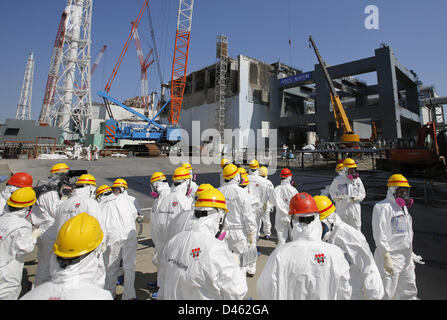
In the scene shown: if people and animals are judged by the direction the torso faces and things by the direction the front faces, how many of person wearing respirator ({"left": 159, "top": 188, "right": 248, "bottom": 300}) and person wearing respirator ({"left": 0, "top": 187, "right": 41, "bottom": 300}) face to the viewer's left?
0

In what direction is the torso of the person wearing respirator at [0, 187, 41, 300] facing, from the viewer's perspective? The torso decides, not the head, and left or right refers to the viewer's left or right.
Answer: facing away from the viewer and to the right of the viewer

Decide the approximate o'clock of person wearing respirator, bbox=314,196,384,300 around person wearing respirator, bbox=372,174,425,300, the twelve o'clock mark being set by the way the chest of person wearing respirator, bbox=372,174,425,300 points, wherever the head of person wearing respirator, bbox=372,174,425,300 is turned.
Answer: person wearing respirator, bbox=314,196,384,300 is roughly at 2 o'clock from person wearing respirator, bbox=372,174,425,300.

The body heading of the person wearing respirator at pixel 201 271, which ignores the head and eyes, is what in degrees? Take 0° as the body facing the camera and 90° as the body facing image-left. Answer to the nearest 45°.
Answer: approximately 225°

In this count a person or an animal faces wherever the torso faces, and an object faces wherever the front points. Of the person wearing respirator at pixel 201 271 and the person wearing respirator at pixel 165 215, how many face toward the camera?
0

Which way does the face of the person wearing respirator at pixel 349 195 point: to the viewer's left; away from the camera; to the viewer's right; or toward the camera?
toward the camera

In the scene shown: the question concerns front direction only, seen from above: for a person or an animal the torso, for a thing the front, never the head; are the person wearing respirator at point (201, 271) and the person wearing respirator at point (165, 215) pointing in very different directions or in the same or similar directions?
same or similar directions

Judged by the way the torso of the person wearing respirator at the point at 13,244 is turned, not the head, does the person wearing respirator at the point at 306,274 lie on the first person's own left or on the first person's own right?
on the first person's own right

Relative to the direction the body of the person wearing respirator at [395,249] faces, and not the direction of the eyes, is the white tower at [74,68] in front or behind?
behind

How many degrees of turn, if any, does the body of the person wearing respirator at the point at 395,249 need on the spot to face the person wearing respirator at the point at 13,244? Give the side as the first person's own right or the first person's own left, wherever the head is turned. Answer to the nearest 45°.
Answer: approximately 90° to the first person's own right

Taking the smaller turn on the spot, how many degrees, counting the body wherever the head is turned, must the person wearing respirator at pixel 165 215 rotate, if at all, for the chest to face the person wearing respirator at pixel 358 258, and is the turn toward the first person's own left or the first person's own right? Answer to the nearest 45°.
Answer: approximately 90° to the first person's own right

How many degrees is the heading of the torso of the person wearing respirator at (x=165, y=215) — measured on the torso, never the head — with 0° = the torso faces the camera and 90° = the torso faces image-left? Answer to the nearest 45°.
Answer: approximately 225°

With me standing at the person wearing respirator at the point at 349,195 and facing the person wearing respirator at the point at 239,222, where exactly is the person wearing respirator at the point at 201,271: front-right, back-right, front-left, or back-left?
front-left
